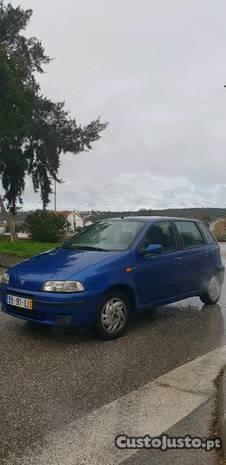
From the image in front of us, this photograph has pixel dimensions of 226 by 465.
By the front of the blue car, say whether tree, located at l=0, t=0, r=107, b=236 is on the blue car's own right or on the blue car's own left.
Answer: on the blue car's own right

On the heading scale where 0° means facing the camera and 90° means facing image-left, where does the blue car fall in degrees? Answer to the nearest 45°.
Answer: approximately 45°

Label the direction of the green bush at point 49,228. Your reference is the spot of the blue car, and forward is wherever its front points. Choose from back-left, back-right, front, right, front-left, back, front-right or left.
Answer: back-right
